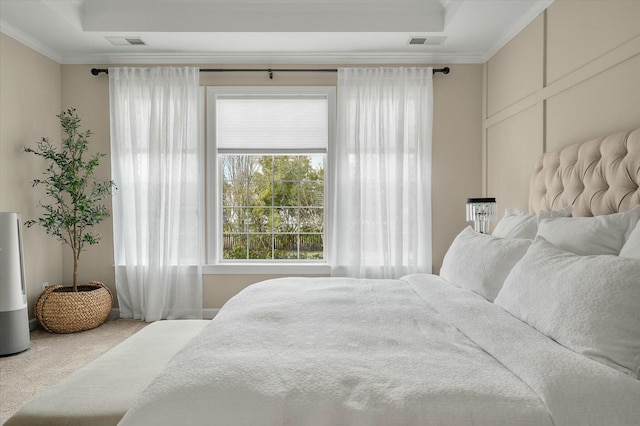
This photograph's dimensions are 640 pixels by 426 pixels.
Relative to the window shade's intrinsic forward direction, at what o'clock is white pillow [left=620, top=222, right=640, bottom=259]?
The white pillow is roughly at 11 o'clock from the window shade.

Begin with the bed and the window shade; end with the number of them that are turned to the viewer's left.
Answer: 1

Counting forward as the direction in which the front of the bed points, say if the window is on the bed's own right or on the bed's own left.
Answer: on the bed's own right

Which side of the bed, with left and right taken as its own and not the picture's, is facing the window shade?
right

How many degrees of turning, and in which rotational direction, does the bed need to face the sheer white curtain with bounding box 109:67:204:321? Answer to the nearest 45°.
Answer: approximately 45° to its right

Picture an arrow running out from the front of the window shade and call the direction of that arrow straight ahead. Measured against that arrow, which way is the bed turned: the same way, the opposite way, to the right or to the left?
to the right

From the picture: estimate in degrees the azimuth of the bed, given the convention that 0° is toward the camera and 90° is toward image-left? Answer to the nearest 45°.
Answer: approximately 90°

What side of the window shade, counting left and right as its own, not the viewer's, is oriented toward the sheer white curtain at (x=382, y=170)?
left
